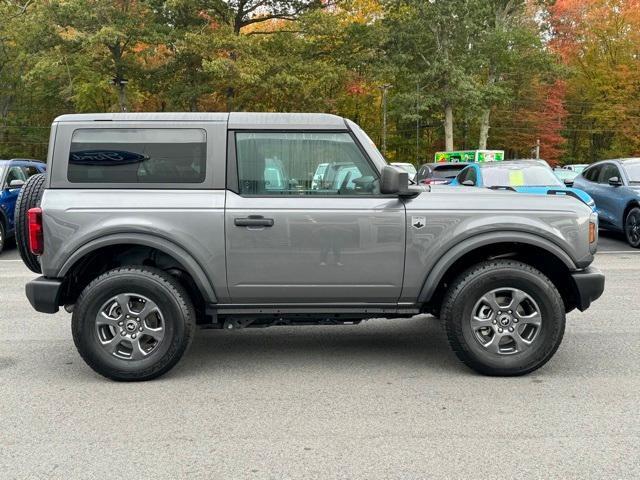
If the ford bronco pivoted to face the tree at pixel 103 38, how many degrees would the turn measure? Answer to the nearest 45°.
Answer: approximately 90° to its left

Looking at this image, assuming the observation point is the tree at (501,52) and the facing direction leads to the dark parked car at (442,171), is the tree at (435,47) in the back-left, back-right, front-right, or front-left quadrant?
front-right

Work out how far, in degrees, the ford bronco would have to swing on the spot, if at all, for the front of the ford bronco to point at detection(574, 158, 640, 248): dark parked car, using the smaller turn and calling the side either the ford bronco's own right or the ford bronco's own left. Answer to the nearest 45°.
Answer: approximately 45° to the ford bronco's own left

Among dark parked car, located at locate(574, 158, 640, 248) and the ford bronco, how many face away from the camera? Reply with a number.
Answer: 0

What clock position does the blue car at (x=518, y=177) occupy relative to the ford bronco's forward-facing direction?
The blue car is roughly at 10 o'clock from the ford bronco.

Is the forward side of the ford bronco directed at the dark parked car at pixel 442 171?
no

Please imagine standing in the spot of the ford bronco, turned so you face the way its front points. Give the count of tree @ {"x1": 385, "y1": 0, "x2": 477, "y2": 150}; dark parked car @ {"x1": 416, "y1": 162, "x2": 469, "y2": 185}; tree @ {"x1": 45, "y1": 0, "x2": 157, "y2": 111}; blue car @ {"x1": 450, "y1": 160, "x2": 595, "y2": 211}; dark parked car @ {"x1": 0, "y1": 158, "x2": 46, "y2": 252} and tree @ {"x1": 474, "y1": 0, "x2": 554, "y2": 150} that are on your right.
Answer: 0

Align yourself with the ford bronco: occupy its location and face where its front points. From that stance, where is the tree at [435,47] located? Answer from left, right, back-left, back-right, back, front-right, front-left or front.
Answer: left

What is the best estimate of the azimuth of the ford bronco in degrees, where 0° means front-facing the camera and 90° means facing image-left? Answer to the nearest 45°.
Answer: approximately 270°

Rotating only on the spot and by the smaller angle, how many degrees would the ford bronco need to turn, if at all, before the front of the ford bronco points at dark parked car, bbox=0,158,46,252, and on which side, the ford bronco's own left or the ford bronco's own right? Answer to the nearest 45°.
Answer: approximately 135° to the ford bronco's own left

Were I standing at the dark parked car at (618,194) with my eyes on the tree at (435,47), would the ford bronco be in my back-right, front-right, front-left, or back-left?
back-left

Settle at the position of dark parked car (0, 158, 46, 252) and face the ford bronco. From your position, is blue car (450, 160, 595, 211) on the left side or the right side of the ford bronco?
left
